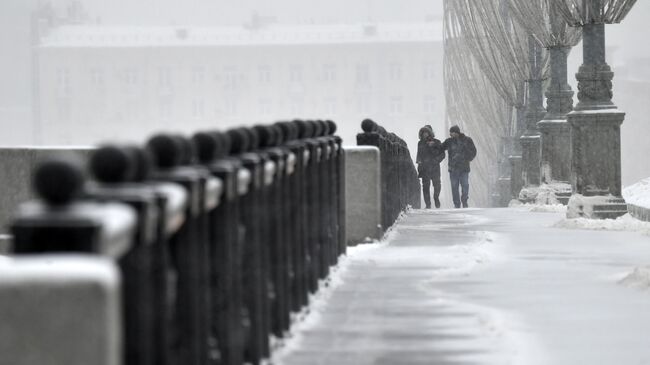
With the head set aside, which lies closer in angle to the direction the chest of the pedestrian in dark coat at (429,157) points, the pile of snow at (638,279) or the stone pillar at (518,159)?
the pile of snow

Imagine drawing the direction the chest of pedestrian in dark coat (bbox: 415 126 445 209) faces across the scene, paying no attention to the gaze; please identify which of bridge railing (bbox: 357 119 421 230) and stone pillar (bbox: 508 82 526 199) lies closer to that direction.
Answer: the bridge railing

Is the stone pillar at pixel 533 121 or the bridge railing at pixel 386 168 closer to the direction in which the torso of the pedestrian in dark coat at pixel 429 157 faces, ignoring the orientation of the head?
the bridge railing

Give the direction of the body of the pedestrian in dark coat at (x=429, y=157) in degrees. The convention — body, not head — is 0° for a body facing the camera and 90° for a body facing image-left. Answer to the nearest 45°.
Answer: approximately 0°

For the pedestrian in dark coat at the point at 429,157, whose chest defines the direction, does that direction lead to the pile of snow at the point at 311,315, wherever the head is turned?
yes
